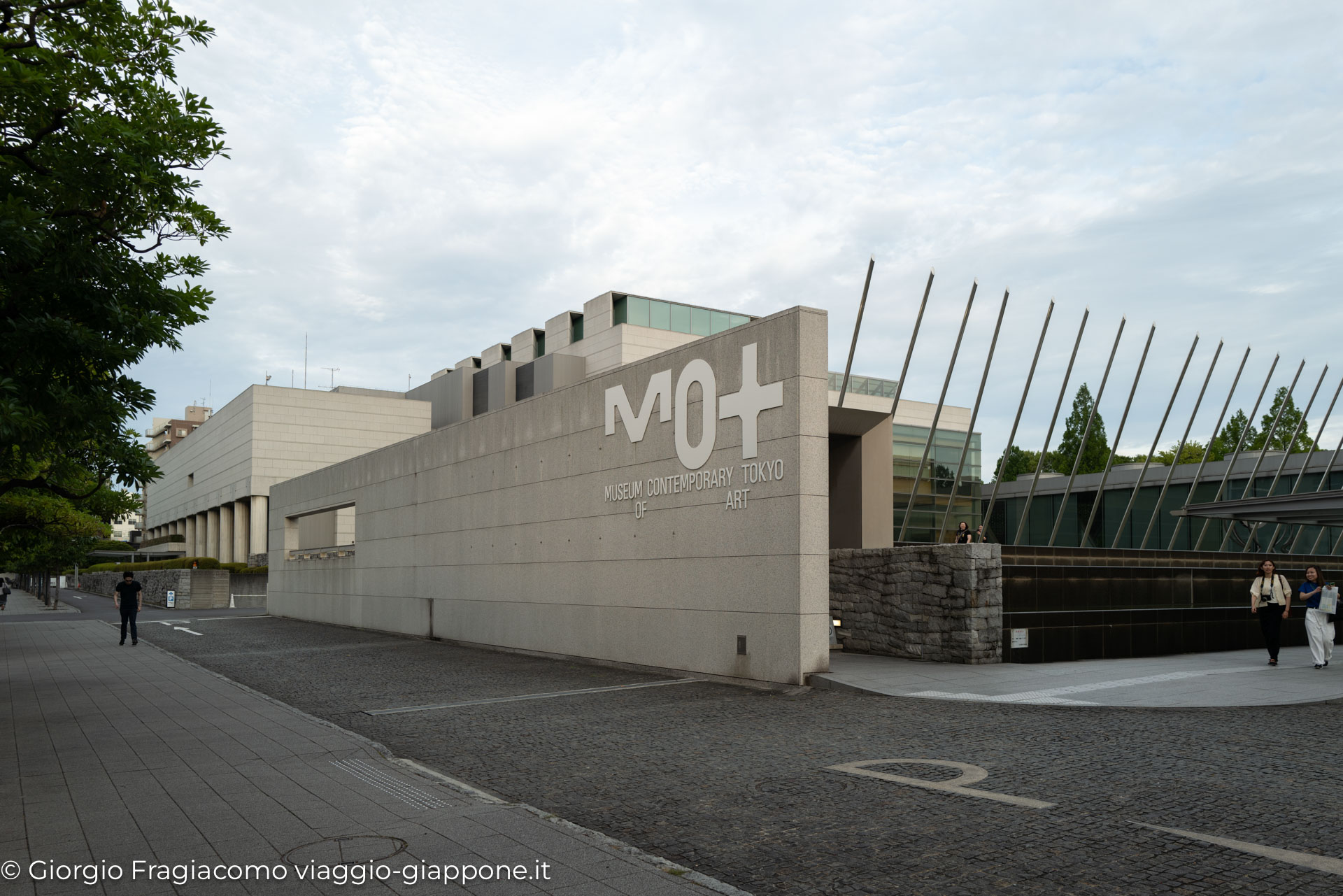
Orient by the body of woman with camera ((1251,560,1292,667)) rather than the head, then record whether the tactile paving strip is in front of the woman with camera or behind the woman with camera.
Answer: in front

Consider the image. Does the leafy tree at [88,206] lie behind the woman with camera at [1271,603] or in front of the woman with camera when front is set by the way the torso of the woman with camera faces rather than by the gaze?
in front

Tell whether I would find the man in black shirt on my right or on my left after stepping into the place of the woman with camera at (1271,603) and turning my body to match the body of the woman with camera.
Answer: on my right

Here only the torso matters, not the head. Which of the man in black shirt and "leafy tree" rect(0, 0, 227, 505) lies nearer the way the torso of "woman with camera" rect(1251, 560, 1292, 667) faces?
the leafy tree

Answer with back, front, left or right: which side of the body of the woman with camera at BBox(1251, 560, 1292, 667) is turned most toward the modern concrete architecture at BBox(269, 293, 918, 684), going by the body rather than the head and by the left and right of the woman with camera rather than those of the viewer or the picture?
right

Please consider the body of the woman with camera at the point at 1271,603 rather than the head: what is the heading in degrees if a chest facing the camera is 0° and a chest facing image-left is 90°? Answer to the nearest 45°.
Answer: approximately 0°
